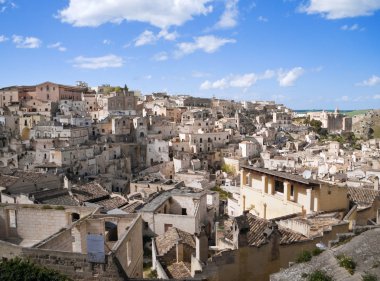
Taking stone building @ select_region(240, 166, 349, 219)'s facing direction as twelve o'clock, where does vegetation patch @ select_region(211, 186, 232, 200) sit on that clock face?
The vegetation patch is roughly at 4 o'clock from the stone building.

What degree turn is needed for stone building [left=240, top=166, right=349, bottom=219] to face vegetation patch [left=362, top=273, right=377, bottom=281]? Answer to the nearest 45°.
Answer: approximately 45° to its left

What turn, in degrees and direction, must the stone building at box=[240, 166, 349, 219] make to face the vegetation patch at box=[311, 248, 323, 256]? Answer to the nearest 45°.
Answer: approximately 45° to its left

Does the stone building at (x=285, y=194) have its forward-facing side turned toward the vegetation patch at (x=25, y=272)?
yes

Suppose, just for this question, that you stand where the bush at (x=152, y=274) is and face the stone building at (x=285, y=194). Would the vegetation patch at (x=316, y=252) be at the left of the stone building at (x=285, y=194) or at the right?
right

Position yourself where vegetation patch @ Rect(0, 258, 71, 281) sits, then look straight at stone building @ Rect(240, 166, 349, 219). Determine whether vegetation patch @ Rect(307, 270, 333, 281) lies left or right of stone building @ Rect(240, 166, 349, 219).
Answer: right

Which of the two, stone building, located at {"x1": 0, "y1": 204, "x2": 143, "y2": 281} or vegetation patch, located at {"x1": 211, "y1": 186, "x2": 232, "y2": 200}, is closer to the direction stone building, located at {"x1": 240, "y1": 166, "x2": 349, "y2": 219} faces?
the stone building

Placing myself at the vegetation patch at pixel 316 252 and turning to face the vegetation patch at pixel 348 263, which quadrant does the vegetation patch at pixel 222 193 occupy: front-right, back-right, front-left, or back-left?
back-left

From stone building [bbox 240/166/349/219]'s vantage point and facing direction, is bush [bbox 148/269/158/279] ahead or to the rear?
ahead

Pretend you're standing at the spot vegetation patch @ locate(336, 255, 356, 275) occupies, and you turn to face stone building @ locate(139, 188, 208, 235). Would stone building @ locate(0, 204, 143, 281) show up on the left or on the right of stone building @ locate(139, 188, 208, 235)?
left

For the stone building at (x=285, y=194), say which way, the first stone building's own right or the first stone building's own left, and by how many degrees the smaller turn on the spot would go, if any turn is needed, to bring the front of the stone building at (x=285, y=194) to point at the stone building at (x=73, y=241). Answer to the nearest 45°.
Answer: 0° — it already faces it

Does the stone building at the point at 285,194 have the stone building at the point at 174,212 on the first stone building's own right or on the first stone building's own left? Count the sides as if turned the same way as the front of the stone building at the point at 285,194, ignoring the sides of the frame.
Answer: on the first stone building's own right

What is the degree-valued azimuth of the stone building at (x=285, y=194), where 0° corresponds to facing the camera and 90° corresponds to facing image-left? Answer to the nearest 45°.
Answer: approximately 45°
